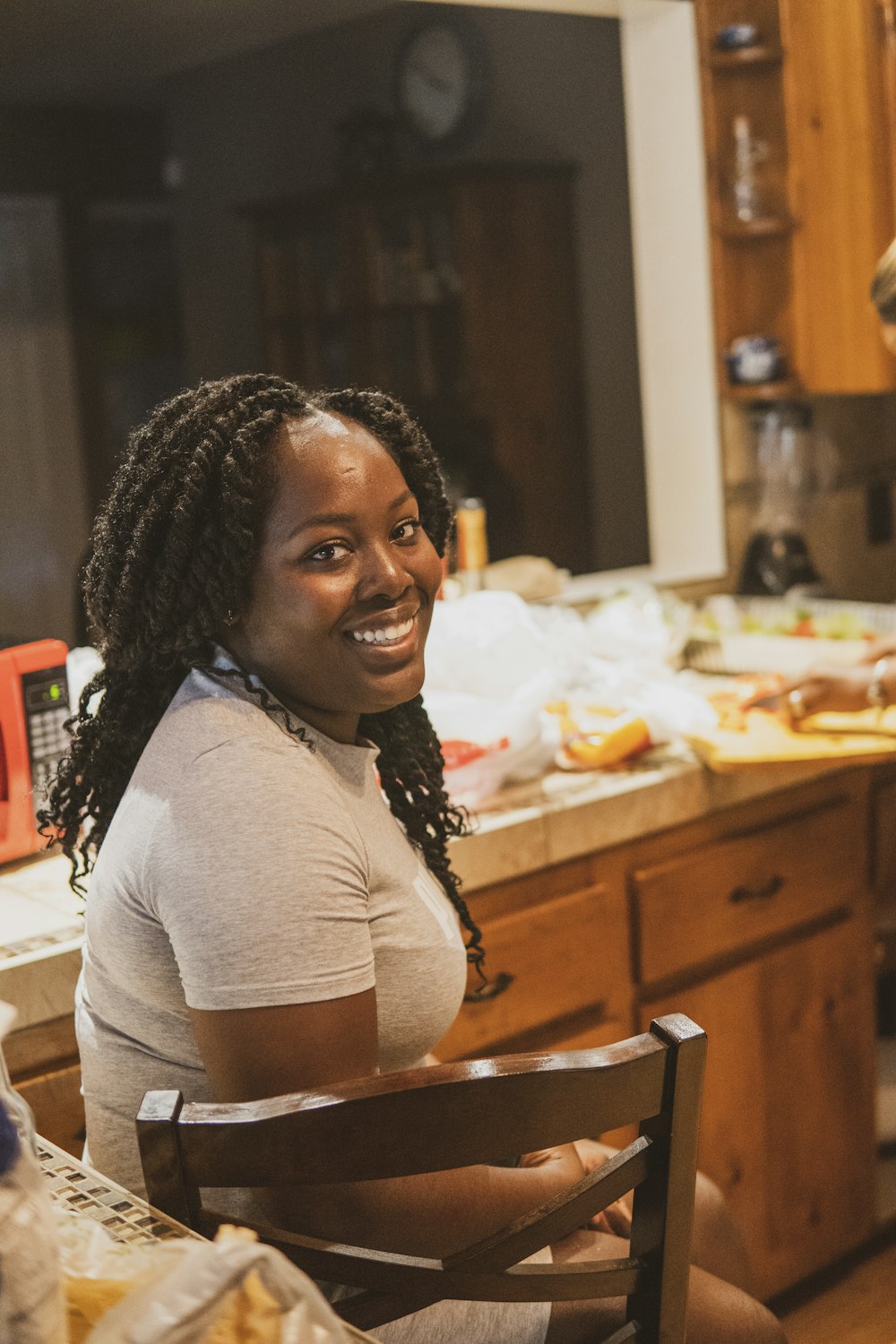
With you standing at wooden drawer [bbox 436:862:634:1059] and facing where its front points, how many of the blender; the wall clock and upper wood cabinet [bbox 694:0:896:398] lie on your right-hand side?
0

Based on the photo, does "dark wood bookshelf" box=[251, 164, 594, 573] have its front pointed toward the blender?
no

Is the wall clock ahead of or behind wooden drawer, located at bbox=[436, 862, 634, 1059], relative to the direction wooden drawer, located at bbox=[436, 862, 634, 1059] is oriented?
behind

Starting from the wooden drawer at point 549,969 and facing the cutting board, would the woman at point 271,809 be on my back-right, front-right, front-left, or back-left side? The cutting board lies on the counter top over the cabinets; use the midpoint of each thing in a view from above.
back-right

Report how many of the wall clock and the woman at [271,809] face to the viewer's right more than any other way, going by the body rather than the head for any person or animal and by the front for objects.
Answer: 1

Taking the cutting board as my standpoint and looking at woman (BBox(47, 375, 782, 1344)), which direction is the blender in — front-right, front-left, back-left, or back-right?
back-right

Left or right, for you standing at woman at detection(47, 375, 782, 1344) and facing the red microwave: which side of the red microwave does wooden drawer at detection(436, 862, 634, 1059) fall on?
right

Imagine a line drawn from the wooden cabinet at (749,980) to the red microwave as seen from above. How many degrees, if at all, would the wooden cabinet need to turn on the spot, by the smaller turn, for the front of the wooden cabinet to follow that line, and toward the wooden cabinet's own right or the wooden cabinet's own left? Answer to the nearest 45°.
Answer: approximately 90° to the wooden cabinet's own right

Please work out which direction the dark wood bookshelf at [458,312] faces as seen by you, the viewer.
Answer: facing the viewer and to the left of the viewer

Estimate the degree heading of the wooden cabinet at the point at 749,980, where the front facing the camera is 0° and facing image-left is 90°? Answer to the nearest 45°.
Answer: approximately 315°

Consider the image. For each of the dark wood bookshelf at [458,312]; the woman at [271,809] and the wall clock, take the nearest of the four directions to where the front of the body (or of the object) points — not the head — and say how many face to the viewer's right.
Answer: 1

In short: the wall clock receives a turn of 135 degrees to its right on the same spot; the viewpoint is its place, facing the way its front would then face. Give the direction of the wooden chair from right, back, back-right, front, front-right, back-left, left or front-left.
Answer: back

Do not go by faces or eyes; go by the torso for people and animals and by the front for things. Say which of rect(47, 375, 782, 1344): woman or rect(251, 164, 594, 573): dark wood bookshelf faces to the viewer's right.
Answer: the woman

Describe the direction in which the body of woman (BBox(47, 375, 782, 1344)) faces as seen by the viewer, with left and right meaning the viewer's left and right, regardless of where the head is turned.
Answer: facing to the right of the viewer

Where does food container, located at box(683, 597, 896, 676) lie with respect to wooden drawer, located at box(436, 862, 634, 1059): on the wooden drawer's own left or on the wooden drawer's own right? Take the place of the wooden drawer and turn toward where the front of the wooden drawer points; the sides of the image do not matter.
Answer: on the wooden drawer's own left

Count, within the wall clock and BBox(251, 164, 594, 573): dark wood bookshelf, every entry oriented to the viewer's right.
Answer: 0
